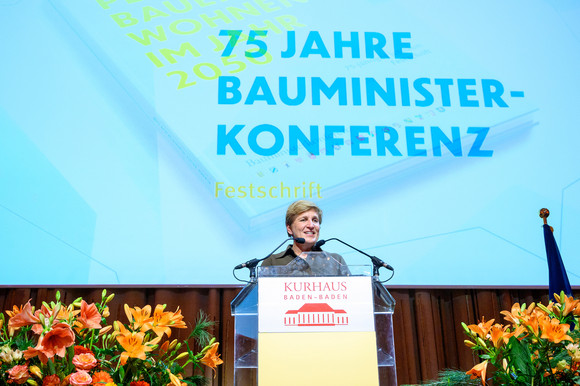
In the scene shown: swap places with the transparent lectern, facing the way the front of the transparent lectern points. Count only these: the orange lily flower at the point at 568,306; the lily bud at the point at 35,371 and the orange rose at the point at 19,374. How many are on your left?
1

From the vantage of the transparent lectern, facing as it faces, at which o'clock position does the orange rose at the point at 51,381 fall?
The orange rose is roughly at 2 o'clock from the transparent lectern.

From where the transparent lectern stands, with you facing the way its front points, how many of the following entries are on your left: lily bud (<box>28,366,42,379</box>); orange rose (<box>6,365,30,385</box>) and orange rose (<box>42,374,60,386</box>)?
0

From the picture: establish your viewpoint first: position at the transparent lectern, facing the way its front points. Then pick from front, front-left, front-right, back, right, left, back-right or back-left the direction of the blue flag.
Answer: back-left

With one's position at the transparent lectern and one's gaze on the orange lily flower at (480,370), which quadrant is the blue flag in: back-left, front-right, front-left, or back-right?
front-left

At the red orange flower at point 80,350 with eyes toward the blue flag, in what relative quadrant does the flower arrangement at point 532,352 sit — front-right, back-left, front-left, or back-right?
front-right

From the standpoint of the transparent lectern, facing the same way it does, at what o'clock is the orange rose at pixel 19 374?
The orange rose is roughly at 2 o'clock from the transparent lectern.

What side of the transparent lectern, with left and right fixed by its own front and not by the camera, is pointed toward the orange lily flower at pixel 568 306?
left

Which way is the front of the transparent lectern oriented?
toward the camera

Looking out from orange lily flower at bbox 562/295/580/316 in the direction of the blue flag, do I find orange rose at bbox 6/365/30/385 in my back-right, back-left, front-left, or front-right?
back-left

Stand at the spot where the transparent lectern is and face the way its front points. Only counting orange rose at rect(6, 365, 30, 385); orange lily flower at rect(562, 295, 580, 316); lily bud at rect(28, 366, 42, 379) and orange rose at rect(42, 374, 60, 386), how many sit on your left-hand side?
1

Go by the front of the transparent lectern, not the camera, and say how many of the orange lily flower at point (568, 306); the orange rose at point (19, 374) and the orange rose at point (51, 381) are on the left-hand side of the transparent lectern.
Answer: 1

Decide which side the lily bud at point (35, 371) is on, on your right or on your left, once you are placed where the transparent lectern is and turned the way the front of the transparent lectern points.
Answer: on your right

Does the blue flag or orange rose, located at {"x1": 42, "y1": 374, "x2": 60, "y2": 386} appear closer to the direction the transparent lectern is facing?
the orange rose
